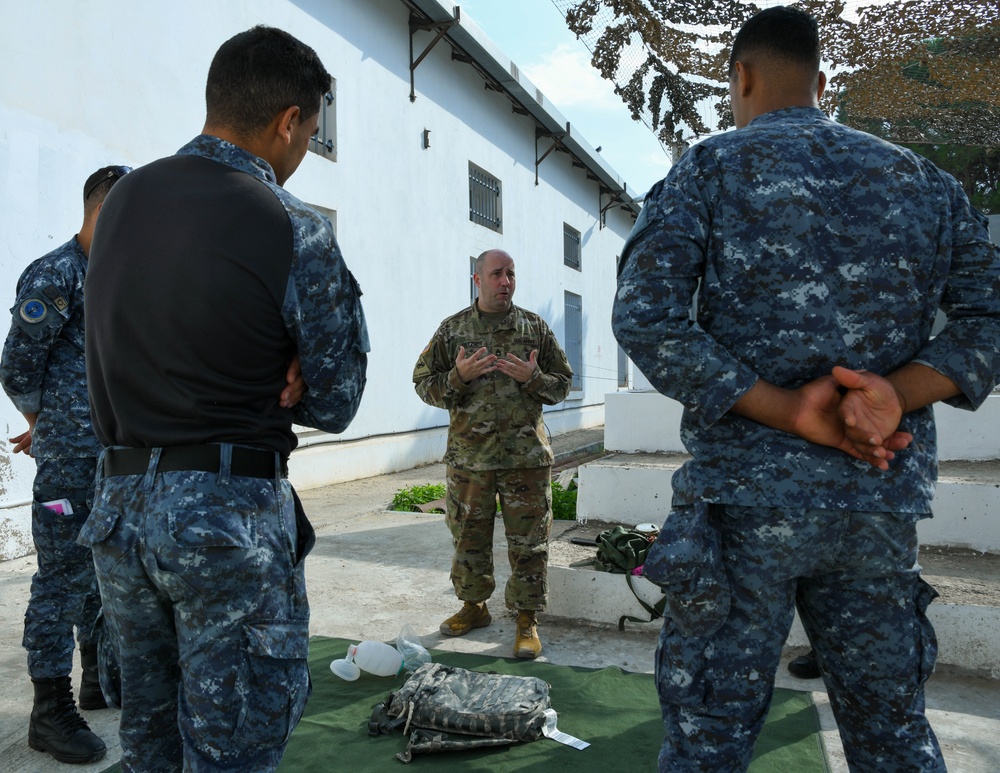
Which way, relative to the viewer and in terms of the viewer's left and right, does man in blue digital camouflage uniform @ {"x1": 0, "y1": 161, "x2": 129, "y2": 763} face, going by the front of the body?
facing to the right of the viewer

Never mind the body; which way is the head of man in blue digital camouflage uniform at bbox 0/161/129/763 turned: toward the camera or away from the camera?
away from the camera

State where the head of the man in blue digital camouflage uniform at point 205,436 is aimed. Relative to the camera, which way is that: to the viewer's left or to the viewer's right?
to the viewer's right

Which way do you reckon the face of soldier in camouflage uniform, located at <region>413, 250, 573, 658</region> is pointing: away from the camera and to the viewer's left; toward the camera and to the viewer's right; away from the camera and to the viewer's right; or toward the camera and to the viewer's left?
toward the camera and to the viewer's right

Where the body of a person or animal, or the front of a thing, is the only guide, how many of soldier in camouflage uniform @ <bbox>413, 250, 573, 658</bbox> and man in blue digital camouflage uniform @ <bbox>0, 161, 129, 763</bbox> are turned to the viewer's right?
1

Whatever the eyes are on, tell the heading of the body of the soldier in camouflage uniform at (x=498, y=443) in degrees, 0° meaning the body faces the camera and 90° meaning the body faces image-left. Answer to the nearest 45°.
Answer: approximately 0°

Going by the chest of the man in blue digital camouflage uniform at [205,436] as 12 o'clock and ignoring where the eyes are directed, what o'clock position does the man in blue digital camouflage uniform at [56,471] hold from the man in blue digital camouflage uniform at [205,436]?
the man in blue digital camouflage uniform at [56,471] is roughly at 10 o'clock from the man in blue digital camouflage uniform at [205,436].

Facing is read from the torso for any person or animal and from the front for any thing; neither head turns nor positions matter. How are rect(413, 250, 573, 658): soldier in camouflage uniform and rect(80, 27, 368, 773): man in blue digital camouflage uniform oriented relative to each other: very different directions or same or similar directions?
very different directions
